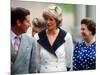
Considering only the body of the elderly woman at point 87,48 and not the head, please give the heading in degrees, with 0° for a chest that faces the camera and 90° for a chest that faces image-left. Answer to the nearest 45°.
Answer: approximately 45°
